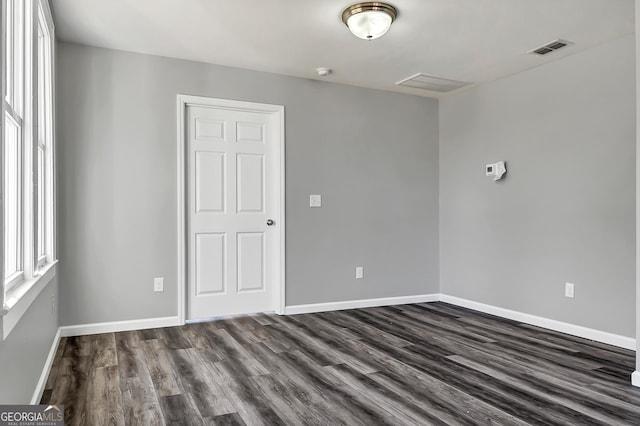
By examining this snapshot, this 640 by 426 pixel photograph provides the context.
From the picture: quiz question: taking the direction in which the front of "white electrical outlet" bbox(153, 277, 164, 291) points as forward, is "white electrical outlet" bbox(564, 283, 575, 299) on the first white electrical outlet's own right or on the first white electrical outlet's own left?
on the first white electrical outlet's own left

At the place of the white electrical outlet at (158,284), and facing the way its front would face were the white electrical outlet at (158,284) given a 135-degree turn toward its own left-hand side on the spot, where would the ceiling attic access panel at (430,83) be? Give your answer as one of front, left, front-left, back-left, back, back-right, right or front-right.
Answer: front-right

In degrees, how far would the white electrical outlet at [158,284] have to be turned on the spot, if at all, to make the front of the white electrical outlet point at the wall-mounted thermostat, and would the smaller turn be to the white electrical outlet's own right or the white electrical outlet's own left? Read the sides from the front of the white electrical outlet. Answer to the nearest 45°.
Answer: approximately 90° to the white electrical outlet's own left

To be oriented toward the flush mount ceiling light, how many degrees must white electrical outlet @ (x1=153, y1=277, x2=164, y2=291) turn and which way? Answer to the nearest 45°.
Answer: approximately 45° to its left

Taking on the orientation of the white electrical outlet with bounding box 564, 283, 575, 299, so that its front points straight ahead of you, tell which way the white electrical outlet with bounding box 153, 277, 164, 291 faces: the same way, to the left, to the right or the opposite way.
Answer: to the left

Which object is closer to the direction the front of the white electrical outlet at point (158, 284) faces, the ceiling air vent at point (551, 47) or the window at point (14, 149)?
the window

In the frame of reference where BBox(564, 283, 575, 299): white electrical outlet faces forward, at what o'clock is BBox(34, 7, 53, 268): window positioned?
The window is roughly at 12 o'clock from the white electrical outlet.

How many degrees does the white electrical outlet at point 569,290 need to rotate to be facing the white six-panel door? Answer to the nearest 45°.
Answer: approximately 45° to its right

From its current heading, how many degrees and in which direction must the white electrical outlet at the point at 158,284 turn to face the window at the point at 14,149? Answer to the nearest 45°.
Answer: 0° — it already faces it

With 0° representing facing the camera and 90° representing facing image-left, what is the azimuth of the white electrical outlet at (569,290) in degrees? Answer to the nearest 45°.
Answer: approximately 45°
